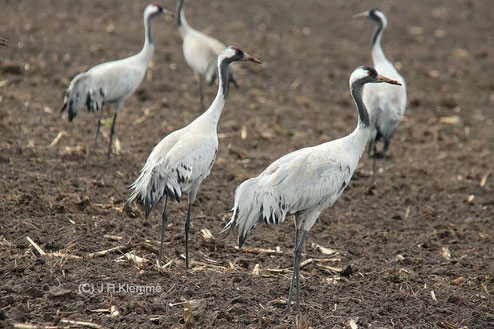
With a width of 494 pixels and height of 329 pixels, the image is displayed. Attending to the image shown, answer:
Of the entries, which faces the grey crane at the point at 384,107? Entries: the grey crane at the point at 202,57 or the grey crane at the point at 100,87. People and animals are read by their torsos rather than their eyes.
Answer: the grey crane at the point at 100,87

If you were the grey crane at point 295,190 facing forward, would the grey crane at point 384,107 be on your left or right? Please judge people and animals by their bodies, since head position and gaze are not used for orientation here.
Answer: on your left

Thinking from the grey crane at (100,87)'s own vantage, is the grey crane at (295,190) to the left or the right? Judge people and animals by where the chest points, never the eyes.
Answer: on its right

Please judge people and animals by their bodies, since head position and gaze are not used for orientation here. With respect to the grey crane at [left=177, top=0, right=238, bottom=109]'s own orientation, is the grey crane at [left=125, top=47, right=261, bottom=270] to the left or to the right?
on its left

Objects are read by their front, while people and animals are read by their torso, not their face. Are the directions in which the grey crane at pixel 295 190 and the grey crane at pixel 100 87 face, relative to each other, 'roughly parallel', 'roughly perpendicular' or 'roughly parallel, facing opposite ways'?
roughly parallel

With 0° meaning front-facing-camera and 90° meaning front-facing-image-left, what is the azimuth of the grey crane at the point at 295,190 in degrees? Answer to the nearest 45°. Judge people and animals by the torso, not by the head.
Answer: approximately 270°

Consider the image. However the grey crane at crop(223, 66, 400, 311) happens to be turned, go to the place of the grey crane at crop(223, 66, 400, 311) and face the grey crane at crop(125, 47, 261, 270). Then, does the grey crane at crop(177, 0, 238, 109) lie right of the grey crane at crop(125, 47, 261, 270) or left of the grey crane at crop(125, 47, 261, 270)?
right

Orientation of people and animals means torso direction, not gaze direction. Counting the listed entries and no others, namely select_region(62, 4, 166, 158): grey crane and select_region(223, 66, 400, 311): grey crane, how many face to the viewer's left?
0

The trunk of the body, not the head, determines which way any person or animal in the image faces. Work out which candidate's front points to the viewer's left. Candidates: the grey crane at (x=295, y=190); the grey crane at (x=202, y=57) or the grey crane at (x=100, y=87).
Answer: the grey crane at (x=202, y=57)

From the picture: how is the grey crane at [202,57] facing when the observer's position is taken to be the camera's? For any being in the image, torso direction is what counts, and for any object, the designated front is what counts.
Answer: facing to the left of the viewer

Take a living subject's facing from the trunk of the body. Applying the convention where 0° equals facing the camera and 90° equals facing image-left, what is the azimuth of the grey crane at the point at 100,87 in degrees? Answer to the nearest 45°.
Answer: approximately 270°

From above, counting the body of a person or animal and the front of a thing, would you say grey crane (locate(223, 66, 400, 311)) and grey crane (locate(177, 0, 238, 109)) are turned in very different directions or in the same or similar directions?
very different directions

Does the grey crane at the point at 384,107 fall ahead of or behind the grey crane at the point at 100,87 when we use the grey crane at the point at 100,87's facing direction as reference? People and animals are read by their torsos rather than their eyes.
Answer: ahead
